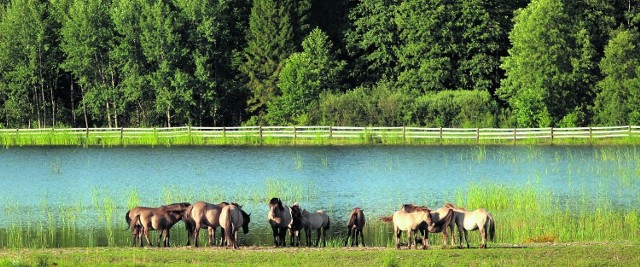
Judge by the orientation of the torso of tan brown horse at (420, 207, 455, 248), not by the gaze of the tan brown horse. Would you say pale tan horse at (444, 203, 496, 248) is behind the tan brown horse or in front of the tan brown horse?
behind

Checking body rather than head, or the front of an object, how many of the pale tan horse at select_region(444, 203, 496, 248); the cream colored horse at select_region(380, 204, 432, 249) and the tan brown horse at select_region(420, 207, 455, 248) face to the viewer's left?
2

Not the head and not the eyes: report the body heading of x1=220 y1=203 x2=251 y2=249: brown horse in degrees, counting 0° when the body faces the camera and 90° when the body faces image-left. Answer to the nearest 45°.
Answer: approximately 225°

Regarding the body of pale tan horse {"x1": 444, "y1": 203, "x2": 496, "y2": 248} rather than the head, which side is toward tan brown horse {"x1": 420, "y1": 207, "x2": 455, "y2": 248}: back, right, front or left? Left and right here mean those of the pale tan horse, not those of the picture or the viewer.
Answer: front

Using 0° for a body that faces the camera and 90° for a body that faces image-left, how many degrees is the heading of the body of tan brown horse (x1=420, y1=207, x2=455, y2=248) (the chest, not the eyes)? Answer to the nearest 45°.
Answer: approximately 90°

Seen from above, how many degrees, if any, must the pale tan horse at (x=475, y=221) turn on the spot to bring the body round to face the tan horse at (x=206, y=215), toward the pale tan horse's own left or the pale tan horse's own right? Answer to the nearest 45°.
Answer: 0° — it already faces it

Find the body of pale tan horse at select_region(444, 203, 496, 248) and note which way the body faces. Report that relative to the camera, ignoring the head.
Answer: to the viewer's left

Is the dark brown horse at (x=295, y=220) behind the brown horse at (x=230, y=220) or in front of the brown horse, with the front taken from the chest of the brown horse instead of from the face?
in front
